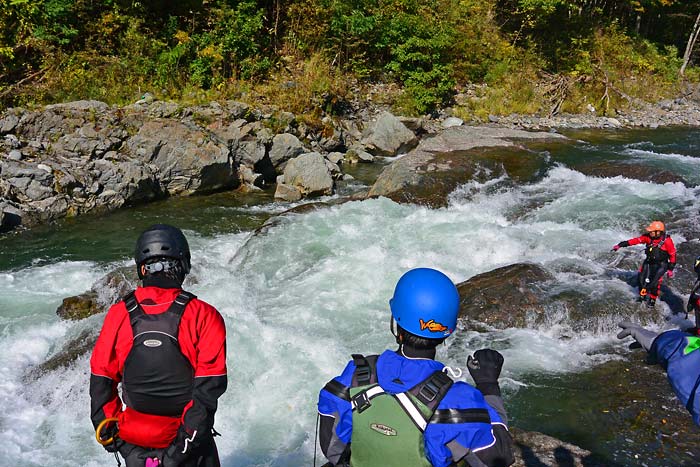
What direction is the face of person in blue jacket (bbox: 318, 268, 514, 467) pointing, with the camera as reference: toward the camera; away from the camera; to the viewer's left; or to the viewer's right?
away from the camera

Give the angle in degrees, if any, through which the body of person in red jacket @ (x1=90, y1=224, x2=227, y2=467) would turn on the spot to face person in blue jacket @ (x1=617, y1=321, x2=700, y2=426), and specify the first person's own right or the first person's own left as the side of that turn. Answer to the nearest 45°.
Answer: approximately 135° to the first person's own right

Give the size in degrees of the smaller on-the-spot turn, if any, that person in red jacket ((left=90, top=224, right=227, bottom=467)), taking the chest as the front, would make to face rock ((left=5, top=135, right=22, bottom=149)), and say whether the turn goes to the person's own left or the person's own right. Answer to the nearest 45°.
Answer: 0° — they already face it

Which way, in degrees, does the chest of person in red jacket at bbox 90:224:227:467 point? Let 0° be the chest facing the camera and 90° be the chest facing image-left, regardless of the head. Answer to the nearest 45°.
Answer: approximately 180°

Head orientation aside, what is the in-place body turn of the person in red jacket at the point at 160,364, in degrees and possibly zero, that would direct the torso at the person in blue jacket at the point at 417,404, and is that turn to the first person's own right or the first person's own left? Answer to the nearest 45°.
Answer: approximately 135° to the first person's own right

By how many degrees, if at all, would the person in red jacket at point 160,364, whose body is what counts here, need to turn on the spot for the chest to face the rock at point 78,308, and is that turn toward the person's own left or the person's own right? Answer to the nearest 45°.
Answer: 0° — they already face it
